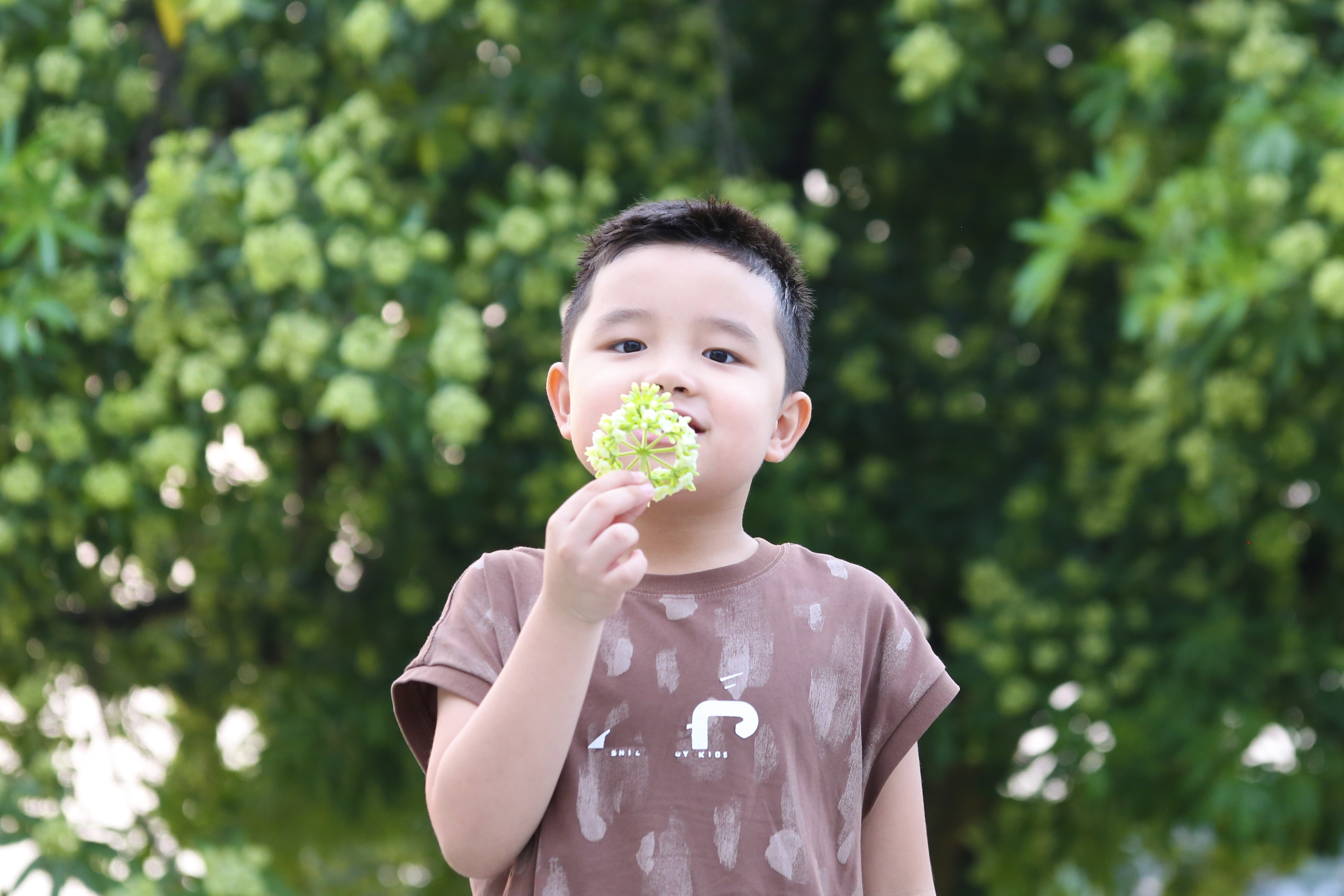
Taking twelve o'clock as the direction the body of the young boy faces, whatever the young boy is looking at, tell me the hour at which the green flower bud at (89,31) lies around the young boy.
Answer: The green flower bud is roughly at 5 o'clock from the young boy.

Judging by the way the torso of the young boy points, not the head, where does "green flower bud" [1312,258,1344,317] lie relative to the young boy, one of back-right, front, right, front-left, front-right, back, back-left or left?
back-left

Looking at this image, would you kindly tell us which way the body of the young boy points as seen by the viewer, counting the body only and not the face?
toward the camera

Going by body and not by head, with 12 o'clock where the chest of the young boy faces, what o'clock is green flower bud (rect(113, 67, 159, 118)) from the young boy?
The green flower bud is roughly at 5 o'clock from the young boy.

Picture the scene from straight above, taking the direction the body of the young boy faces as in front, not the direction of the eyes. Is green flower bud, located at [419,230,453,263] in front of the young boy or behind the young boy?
behind

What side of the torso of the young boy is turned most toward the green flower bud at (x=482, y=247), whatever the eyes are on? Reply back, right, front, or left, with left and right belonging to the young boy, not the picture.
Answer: back

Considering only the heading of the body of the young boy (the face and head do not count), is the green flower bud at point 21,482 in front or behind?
behind

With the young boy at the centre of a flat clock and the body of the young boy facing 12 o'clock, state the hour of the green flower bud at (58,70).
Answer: The green flower bud is roughly at 5 o'clock from the young boy.

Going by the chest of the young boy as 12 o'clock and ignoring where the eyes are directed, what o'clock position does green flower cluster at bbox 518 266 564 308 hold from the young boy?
The green flower cluster is roughly at 6 o'clock from the young boy.

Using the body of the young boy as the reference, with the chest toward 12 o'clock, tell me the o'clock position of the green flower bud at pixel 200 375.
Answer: The green flower bud is roughly at 5 o'clock from the young boy.
